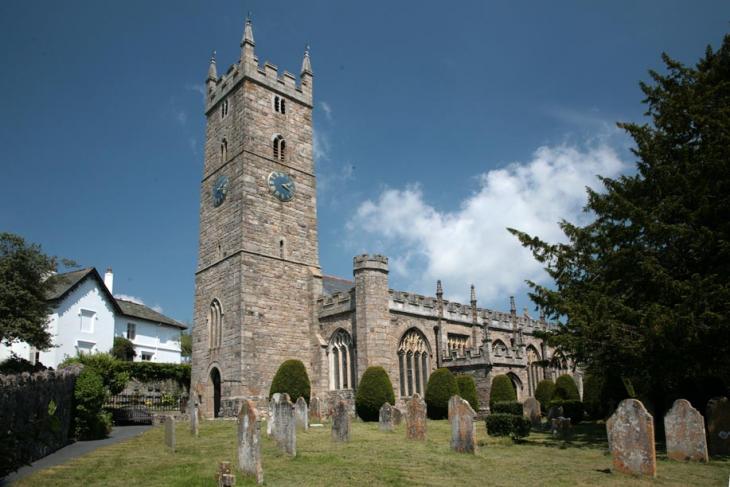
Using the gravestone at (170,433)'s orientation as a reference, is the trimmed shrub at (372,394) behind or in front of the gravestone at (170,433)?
behind

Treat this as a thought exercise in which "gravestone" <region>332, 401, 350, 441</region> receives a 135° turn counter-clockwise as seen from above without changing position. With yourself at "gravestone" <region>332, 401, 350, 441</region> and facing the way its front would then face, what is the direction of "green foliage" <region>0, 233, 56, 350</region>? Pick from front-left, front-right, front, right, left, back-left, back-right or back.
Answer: left

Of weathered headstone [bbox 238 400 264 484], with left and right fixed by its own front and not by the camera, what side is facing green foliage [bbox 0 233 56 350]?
right

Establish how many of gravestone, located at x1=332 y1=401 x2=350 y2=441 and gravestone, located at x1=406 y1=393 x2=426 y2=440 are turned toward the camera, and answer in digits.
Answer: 2

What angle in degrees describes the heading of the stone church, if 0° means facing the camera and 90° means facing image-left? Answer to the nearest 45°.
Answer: approximately 45°

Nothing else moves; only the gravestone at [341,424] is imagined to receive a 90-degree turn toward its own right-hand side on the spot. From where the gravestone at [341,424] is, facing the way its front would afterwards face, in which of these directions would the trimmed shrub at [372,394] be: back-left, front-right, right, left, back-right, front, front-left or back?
right

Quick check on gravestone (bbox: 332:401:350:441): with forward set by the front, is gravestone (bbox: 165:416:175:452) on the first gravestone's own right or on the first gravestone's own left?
on the first gravestone's own right
